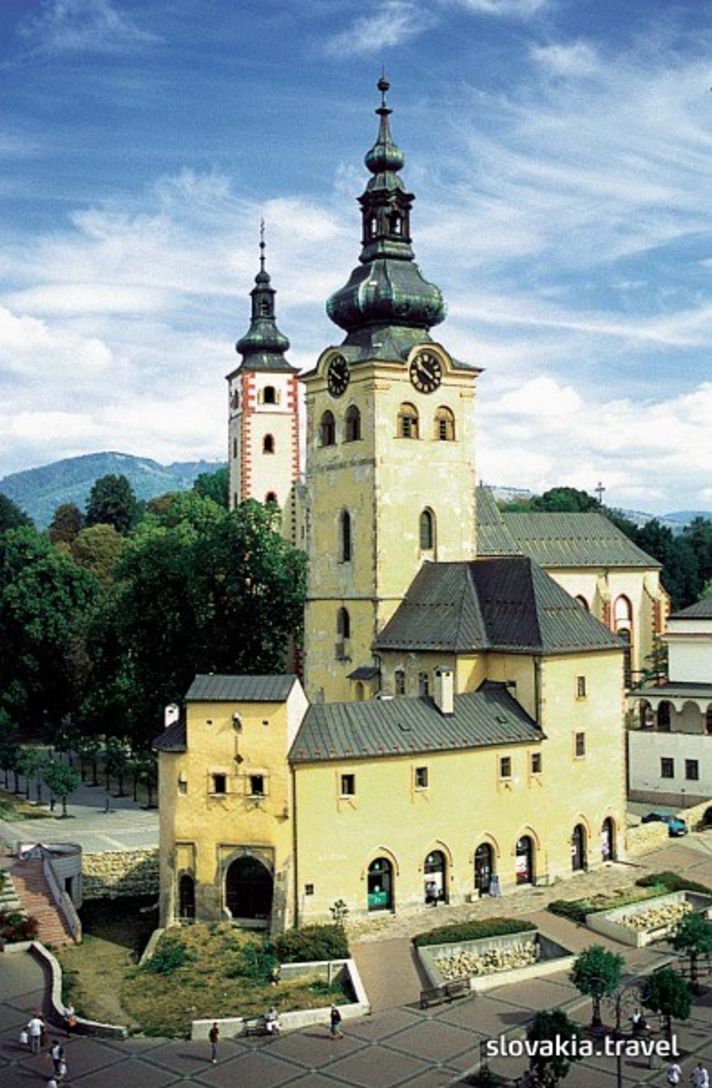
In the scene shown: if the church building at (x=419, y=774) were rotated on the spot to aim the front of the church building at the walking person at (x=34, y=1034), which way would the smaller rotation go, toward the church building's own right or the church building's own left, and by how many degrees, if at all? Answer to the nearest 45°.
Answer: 0° — it already faces them

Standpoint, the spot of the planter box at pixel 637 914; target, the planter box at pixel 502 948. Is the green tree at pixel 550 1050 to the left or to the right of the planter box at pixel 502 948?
left

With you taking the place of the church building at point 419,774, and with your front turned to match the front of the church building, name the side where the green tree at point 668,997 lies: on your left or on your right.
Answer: on your left

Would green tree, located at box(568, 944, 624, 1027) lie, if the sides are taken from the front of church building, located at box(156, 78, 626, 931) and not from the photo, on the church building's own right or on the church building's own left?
on the church building's own left

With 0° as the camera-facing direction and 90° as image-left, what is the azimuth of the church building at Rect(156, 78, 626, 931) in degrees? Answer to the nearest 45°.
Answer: approximately 45°
